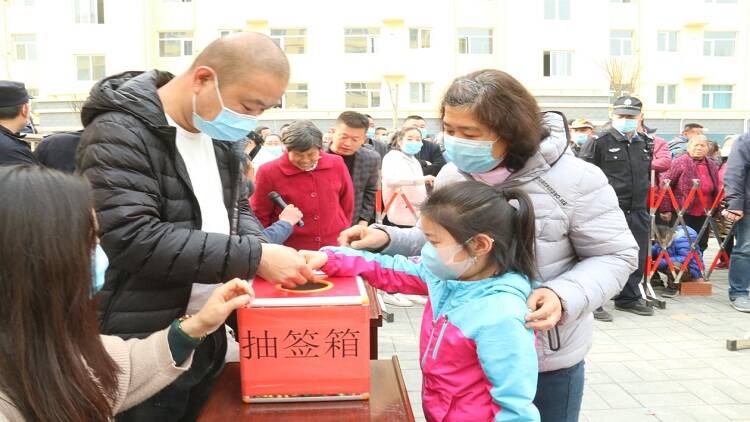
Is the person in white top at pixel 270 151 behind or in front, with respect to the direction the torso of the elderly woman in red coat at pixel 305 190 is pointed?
behind

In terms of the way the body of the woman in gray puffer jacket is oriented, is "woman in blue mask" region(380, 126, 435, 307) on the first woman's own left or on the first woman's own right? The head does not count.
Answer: on the first woman's own right

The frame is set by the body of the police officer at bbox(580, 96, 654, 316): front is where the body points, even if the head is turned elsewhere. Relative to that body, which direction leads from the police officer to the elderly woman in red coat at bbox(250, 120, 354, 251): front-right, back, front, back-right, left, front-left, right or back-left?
front-right

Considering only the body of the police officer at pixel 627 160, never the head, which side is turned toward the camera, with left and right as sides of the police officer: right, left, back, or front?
front

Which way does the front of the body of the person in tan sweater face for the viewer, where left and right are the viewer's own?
facing away from the viewer and to the right of the viewer

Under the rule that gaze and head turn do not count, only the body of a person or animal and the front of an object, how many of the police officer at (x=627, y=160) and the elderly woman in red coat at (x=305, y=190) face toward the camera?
2

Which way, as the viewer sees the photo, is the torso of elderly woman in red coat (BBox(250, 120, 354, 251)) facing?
toward the camera

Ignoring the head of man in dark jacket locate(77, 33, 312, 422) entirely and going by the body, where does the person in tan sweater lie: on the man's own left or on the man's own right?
on the man's own right

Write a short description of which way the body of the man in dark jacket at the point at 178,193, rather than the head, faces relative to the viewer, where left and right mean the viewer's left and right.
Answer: facing the viewer and to the right of the viewer

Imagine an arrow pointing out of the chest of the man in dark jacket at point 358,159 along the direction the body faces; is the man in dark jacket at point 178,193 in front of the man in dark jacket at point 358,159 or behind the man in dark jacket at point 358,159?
in front

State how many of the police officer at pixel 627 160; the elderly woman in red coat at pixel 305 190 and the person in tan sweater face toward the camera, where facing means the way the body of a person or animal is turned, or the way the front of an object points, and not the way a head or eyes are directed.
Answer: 2

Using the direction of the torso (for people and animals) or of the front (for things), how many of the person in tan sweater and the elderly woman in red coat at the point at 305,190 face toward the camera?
1

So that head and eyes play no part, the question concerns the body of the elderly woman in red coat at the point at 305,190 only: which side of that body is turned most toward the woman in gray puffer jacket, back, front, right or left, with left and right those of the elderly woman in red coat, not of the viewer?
front

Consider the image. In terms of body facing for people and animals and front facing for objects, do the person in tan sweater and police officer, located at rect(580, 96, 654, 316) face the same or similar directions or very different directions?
very different directions
